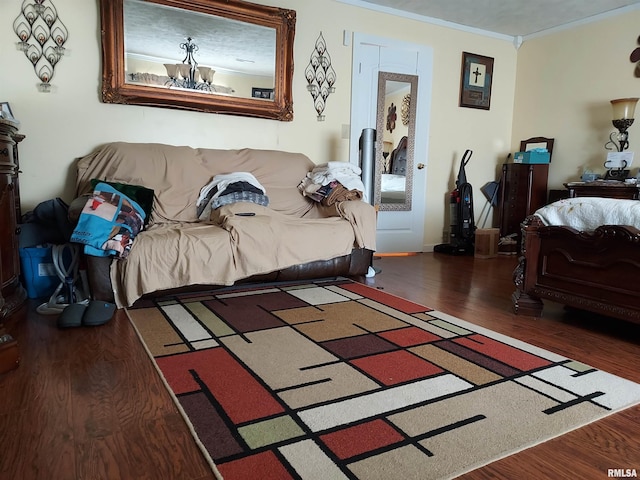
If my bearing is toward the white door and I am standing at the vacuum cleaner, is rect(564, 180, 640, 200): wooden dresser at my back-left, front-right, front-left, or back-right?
back-left

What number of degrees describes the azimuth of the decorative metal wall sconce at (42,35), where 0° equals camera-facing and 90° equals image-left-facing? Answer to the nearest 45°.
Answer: approximately 0°

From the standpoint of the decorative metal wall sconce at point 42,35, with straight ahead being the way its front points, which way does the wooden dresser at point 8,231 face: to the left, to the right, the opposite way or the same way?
to the left

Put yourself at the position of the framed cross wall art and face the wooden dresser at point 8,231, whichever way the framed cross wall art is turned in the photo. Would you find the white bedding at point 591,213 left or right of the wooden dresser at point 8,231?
left

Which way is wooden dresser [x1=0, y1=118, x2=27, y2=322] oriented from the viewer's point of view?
to the viewer's right

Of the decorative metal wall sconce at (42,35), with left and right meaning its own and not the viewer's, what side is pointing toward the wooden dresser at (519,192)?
left
